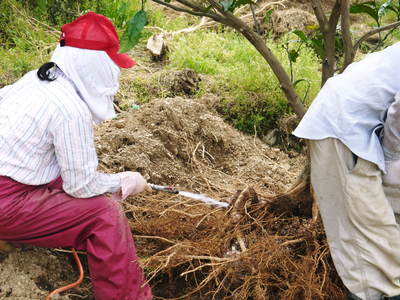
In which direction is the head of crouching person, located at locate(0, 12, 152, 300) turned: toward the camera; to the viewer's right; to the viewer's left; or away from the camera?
to the viewer's right

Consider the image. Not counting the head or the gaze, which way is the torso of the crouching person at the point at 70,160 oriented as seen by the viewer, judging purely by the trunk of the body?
to the viewer's right
